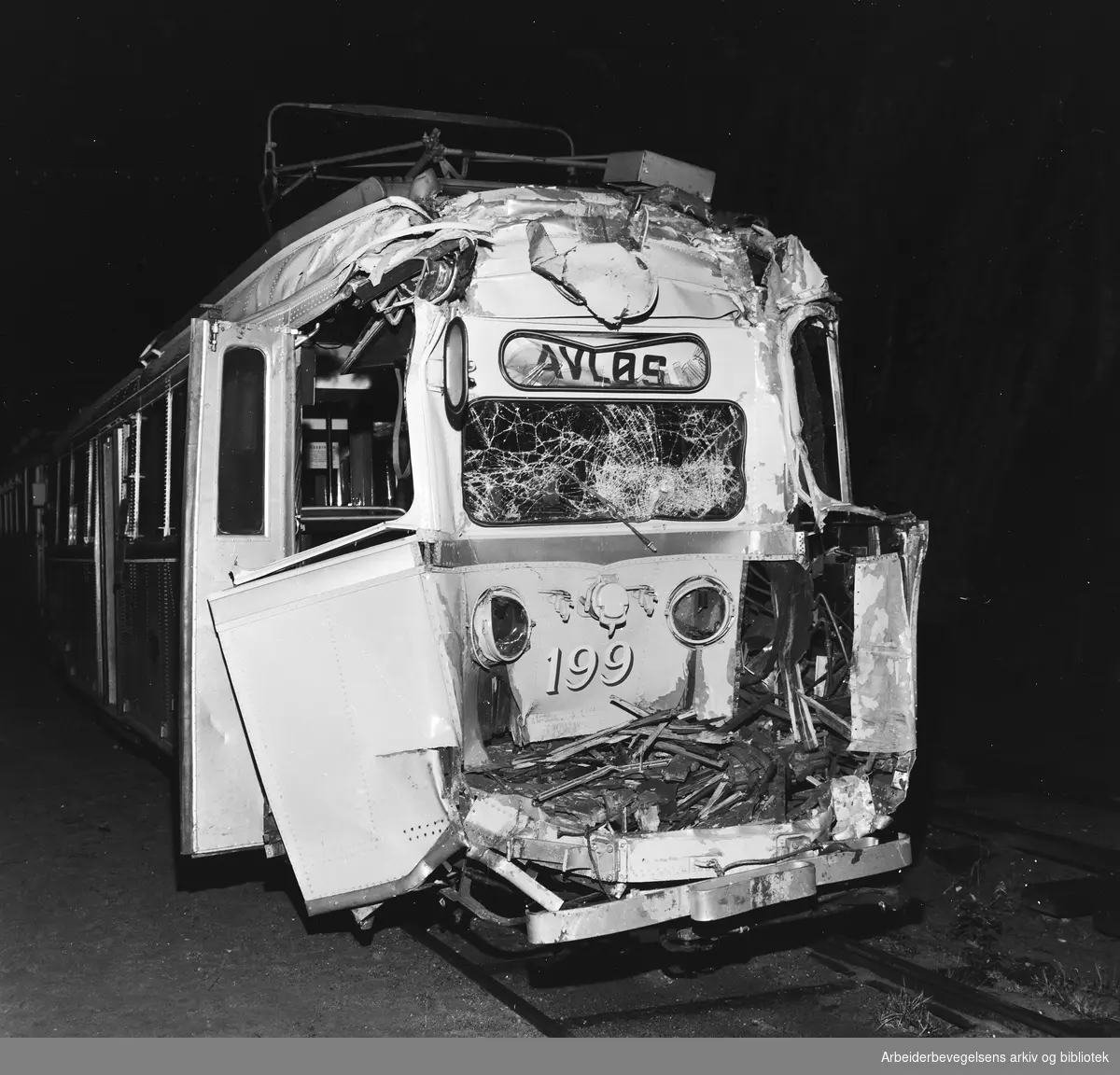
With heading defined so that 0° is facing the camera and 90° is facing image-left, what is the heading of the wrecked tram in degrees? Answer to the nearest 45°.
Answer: approximately 315°
